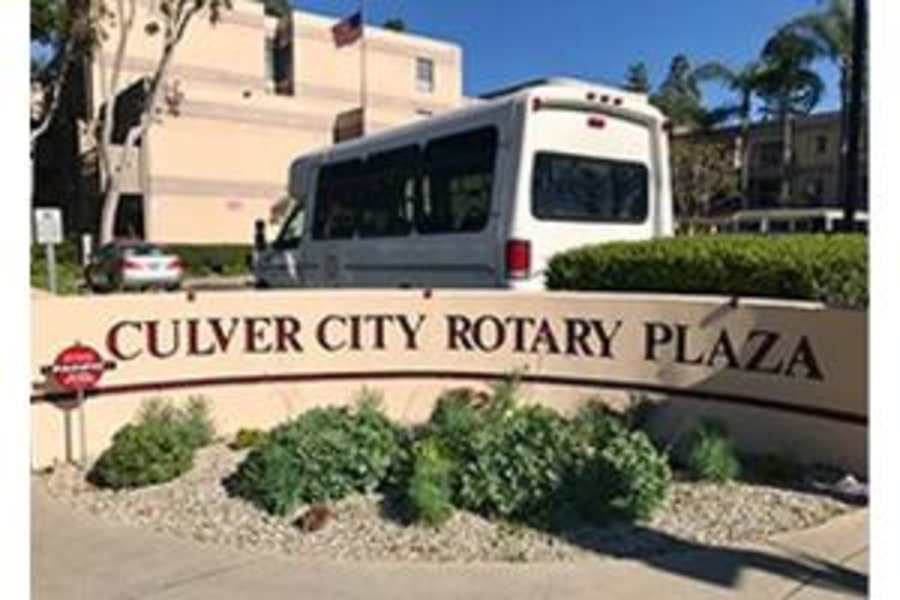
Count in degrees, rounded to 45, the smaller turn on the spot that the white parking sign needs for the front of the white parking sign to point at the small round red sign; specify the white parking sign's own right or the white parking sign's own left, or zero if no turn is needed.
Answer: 0° — it already faces it

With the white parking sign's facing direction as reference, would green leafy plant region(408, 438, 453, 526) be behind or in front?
in front

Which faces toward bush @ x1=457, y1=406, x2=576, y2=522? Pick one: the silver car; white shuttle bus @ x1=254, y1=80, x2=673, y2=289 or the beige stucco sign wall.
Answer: the beige stucco sign wall

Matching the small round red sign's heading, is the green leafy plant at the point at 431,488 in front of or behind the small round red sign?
in front

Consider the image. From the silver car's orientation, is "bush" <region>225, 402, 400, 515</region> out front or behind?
behind

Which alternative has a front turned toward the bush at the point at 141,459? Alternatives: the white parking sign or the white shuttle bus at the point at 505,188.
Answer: the white parking sign

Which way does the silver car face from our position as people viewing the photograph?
facing away from the viewer and to the left of the viewer

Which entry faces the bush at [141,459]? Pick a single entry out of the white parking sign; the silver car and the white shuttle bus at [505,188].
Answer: the white parking sign

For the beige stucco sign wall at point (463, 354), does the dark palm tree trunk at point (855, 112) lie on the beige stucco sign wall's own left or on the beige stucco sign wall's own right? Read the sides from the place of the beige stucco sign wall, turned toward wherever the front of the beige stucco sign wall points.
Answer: on the beige stucco sign wall's own left

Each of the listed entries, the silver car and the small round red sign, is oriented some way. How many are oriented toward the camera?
1

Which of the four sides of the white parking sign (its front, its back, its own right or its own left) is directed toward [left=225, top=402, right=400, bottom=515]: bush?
front

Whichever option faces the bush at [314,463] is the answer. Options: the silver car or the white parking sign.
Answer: the white parking sign

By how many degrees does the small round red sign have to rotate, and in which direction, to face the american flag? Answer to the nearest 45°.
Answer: approximately 180°

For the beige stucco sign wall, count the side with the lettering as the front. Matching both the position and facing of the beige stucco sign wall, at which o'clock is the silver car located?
The silver car is roughly at 5 o'clock from the beige stucco sign wall.

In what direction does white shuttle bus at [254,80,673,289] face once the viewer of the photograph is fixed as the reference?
facing away from the viewer and to the left of the viewer

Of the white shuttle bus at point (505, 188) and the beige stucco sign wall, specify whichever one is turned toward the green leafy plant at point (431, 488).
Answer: the beige stucco sign wall

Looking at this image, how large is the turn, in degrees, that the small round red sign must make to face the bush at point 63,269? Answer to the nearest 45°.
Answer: approximately 180°
